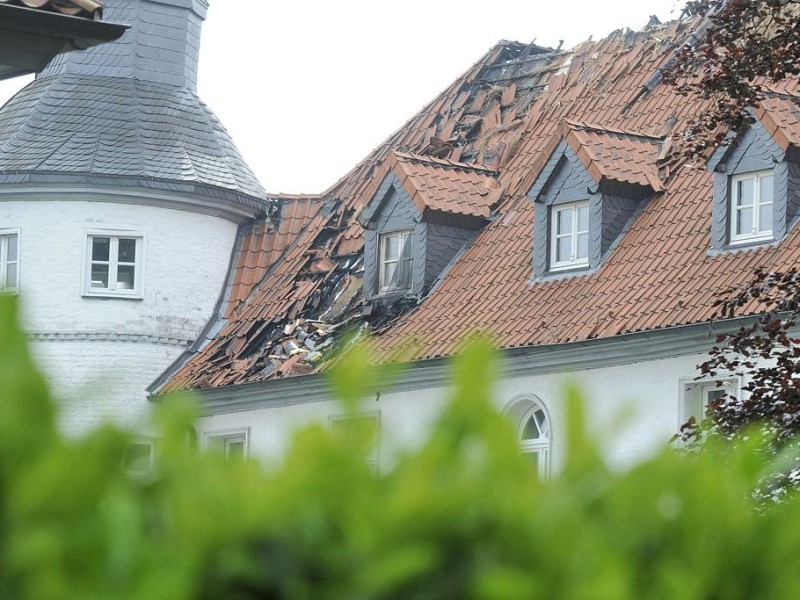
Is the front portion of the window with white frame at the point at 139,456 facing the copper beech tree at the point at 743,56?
no

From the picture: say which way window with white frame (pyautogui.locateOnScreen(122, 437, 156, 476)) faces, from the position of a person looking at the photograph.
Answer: facing the viewer

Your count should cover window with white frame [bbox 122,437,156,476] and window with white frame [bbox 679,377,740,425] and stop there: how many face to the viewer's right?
0

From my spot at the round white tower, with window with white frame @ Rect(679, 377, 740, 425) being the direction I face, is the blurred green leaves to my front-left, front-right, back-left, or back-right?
front-right

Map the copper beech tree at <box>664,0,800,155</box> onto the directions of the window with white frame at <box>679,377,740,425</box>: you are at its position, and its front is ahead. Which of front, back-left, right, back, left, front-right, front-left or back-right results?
front-left

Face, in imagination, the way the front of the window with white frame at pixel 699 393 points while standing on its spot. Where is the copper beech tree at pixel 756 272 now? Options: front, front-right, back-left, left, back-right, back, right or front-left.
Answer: front-left

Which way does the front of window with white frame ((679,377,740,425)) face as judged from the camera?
facing the viewer and to the left of the viewer

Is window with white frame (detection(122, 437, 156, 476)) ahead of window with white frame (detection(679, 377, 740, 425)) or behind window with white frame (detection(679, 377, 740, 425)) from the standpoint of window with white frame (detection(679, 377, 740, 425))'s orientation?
ahead
